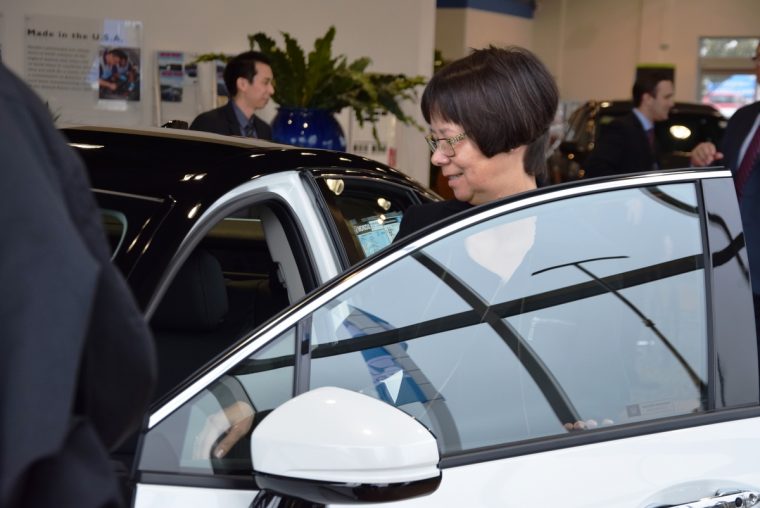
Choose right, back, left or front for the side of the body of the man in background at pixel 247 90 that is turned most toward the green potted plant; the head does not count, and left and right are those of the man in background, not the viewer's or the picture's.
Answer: left

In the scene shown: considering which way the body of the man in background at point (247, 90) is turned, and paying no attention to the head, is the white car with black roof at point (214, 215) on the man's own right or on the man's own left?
on the man's own right

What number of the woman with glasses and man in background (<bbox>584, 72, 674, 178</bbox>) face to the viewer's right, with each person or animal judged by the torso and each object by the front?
1

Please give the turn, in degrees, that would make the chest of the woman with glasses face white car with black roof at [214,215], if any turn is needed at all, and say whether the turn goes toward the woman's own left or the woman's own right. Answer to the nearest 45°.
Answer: approximately 45° to the woman's own right

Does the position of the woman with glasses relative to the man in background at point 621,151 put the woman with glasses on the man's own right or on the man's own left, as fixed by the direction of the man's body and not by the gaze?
on the man's own right

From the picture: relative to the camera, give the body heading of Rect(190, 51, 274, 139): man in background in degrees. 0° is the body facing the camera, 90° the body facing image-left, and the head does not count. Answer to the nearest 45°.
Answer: approximately 315°

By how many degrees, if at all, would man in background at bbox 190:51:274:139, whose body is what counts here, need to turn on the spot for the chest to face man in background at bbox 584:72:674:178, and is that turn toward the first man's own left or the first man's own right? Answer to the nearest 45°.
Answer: approximately 45° to the first man's own left

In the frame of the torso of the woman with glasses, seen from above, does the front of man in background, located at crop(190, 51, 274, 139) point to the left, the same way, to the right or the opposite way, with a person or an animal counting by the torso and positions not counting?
to the left

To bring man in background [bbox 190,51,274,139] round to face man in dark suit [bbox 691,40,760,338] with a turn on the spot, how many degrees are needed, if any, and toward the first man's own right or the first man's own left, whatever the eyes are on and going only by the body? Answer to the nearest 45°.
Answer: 0° — they already face them

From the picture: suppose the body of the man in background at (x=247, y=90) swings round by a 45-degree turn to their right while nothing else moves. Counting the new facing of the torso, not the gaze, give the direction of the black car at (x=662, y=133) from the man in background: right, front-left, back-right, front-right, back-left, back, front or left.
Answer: back-left
